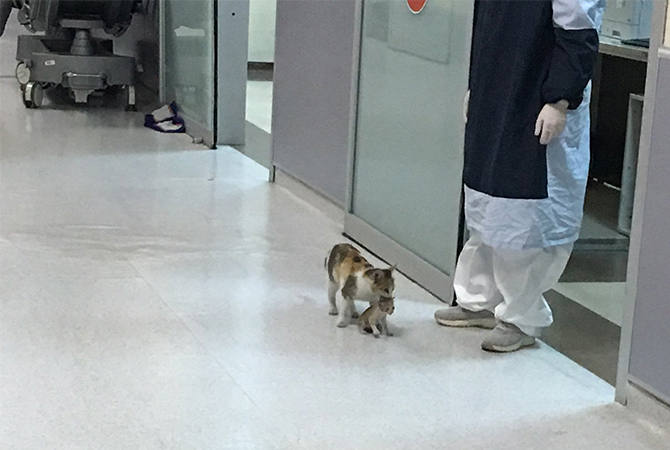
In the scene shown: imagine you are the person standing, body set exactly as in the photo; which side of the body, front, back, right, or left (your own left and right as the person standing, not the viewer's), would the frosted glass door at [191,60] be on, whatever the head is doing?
right

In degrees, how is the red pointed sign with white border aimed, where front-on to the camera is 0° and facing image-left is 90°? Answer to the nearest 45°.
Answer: approximately 45°

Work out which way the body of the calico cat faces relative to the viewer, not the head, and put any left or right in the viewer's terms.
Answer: facing the viewer and to the right of the viewer

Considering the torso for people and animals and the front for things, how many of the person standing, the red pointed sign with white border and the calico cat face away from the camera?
0

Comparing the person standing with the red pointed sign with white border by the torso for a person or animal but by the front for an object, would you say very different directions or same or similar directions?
same or similar directions

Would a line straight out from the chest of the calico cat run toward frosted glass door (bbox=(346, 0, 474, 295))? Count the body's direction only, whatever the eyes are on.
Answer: no

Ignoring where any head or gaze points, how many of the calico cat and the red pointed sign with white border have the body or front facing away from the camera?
0

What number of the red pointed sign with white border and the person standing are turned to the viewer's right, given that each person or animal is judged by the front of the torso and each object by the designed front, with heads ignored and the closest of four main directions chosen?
0

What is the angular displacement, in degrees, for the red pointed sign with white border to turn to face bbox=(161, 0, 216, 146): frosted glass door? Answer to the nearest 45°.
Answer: approximately 90° to its right

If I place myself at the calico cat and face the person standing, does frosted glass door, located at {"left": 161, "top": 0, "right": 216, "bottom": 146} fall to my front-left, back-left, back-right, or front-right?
back-left
